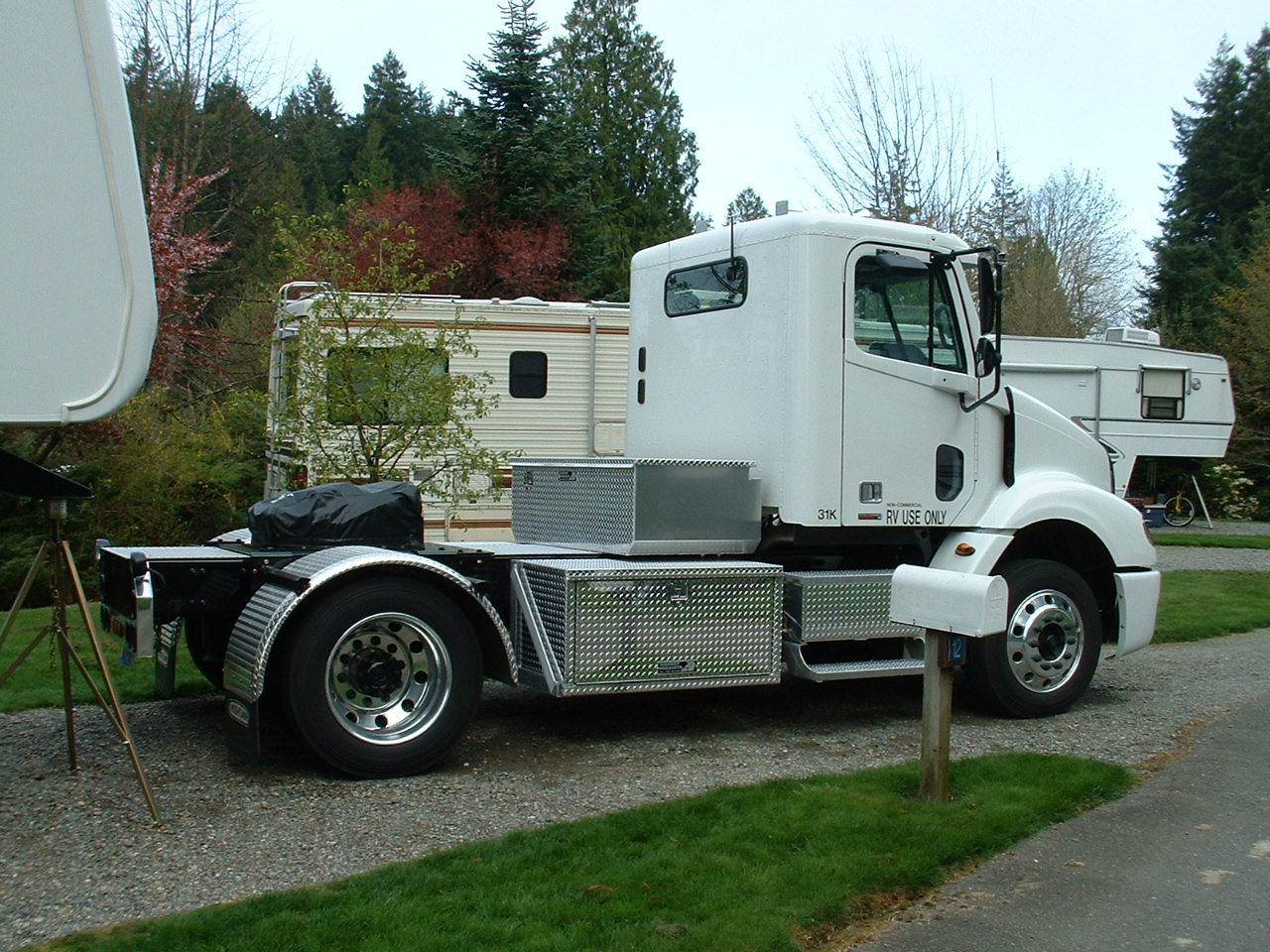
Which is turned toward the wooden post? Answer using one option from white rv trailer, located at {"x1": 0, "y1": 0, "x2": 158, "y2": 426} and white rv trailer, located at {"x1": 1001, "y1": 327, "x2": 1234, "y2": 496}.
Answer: white rv trailer, located at {"x1": 0, "y1": 0, "x2": 158, "y2": 426}

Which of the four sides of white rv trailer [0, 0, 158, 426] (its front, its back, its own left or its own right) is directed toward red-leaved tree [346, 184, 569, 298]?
left

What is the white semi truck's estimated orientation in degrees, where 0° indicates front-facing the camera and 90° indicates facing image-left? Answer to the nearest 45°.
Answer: approximately 225°

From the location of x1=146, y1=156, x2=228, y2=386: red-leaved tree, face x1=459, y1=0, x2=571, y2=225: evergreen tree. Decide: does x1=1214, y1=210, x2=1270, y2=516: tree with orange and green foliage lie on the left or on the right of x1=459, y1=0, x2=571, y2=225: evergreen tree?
right

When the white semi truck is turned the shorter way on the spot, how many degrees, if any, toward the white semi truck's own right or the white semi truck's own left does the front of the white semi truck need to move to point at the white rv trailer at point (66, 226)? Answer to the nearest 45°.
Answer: approximately 180°

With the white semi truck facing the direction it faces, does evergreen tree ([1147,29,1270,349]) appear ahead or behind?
ahead

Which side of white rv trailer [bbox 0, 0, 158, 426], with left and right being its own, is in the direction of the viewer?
right

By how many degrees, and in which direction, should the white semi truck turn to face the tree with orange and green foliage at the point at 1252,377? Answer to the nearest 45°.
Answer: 0° — it already faces it

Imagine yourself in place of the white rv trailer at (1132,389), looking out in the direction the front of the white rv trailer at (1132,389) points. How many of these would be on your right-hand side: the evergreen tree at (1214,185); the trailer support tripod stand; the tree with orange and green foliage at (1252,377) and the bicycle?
1
